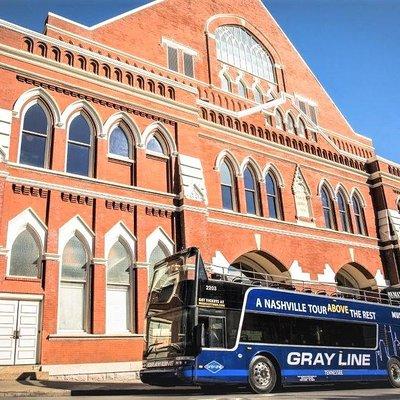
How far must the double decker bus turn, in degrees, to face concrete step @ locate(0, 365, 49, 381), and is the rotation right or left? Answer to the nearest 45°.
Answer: approximately 45° to its right

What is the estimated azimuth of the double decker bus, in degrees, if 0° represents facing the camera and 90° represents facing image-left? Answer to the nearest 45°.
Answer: approximately 45°

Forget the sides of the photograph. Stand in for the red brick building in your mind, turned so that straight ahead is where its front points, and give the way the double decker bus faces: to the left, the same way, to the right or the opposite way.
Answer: to the right

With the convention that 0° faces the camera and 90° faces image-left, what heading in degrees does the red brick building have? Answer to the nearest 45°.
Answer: approximately 315°
